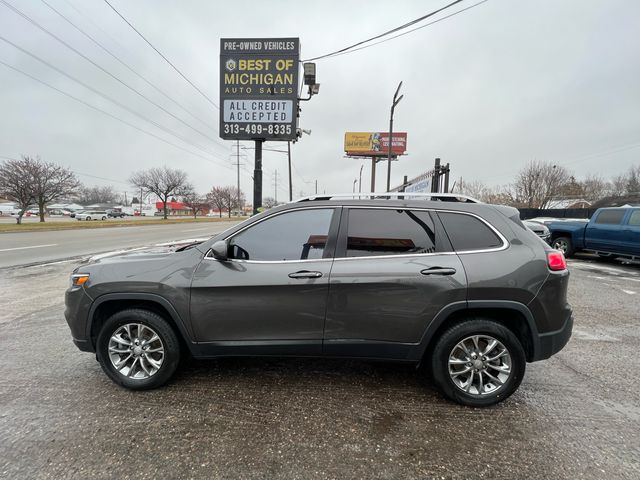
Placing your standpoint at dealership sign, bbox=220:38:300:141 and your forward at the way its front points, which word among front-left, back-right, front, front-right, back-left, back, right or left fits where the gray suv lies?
front

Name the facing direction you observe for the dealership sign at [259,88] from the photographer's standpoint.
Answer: facing the viewer

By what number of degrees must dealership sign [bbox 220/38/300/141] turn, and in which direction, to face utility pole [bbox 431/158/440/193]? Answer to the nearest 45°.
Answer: approximately 90° to its left

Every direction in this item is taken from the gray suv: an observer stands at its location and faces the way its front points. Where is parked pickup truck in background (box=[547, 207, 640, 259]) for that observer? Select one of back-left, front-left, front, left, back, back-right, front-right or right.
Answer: back-right

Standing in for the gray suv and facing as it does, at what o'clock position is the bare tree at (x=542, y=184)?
The bare tree is roughly at 4 o'clock from the gray suv.

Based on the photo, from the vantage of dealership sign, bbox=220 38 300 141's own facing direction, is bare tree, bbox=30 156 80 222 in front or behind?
behind

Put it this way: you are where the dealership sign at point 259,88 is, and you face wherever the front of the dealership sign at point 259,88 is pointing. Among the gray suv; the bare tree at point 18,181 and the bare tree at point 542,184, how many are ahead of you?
1

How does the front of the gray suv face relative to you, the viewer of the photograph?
facing to the left of the viewer

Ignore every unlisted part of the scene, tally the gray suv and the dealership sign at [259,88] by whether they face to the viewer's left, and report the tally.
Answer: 1

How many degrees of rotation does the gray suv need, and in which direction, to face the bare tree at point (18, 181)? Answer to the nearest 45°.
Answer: approximately 45° to its right

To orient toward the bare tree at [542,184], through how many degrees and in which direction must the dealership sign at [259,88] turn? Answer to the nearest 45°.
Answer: approximately 135° to its left

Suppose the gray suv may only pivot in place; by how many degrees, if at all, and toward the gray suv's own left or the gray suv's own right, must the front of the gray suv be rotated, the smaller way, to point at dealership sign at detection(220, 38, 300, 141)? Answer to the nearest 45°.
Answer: approximately 90° to the gray suv's own right

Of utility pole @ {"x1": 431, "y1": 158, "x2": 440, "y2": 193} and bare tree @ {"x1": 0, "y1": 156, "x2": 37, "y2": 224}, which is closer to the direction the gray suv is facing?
the bare tree

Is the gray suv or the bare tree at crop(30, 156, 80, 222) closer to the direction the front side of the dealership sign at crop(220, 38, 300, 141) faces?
the gray suv

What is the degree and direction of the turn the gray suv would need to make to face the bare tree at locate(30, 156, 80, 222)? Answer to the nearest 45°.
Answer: approximately 45° to its right

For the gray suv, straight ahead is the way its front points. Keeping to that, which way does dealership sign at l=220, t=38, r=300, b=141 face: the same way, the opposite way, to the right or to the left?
to the left
